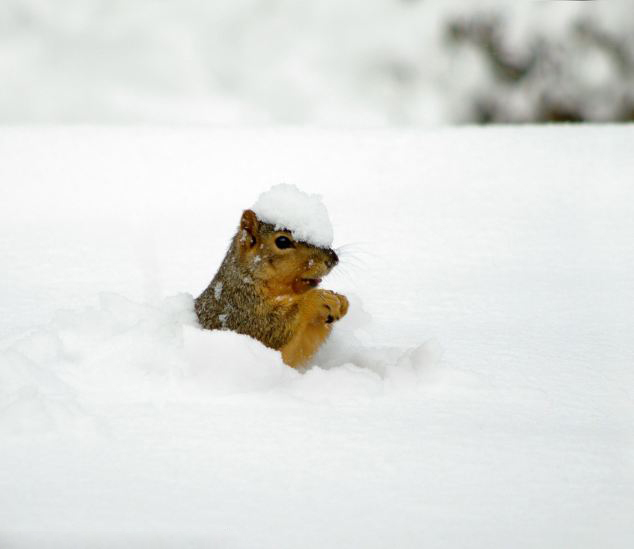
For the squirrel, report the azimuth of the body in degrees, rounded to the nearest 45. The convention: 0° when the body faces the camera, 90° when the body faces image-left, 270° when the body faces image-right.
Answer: approximately 270°
